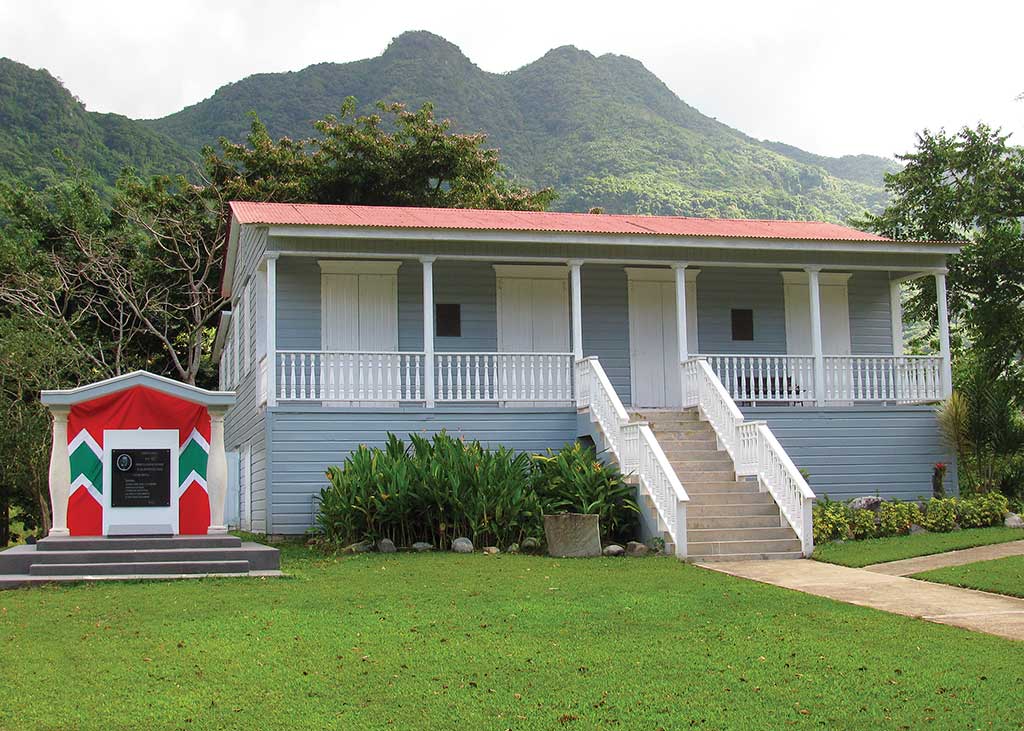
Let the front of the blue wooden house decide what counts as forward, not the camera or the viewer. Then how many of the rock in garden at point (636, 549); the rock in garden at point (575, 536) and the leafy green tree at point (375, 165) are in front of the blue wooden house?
2

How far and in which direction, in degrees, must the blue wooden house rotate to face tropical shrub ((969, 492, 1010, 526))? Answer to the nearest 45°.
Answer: approximately 90° to its left

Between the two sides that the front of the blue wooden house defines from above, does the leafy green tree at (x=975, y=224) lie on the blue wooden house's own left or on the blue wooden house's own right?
on the blue wooden house's own left

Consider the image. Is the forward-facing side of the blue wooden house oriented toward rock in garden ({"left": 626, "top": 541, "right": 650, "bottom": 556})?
yes

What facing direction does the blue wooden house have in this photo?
toward the camera

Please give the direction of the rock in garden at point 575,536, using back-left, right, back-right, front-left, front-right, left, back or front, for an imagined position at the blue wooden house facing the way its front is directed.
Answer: front

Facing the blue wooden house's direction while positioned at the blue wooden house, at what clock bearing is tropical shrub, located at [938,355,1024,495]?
The tropical shrub is roughly at 9 o'clock from the blue wooden house.

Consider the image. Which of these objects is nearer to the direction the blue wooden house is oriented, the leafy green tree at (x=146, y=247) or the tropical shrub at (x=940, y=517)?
the tropical shrub

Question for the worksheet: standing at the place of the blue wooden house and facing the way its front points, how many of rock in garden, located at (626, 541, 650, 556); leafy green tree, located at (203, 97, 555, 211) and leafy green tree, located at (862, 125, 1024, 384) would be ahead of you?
1

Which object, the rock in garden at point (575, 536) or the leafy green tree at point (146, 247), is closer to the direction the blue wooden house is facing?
the rock in garden

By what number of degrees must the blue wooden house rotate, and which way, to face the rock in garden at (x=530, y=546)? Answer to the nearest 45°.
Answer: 0° — it already faces it

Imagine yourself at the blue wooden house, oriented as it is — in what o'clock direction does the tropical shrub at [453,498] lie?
The tropical shrub is roughly at 1 o'clock from the blue wooden house.

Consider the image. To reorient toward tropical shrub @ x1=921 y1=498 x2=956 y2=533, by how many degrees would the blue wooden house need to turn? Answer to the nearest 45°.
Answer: approximately 90° to its left
